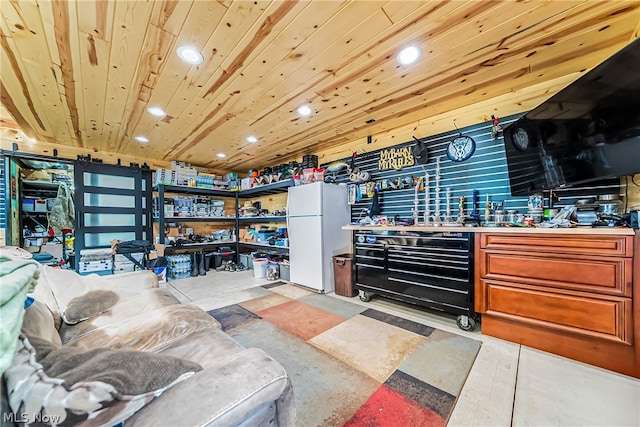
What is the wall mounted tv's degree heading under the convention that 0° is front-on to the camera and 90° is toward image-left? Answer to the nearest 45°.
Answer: approximately 45°

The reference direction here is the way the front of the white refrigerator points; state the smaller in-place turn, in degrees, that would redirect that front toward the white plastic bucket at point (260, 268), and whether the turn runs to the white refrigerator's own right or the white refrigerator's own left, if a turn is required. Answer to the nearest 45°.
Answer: approximately 90° to the white refrigerator's own right

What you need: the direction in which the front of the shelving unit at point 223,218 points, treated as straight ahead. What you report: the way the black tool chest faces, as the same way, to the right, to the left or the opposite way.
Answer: to the right

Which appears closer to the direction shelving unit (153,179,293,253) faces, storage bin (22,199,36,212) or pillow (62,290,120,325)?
the pillow

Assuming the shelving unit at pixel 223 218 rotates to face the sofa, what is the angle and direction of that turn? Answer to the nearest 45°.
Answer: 0° — it already faces it

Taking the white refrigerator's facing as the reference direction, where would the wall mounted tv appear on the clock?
The wall mounted tv is roughly at 9 o'clock from the white refrigerator.
